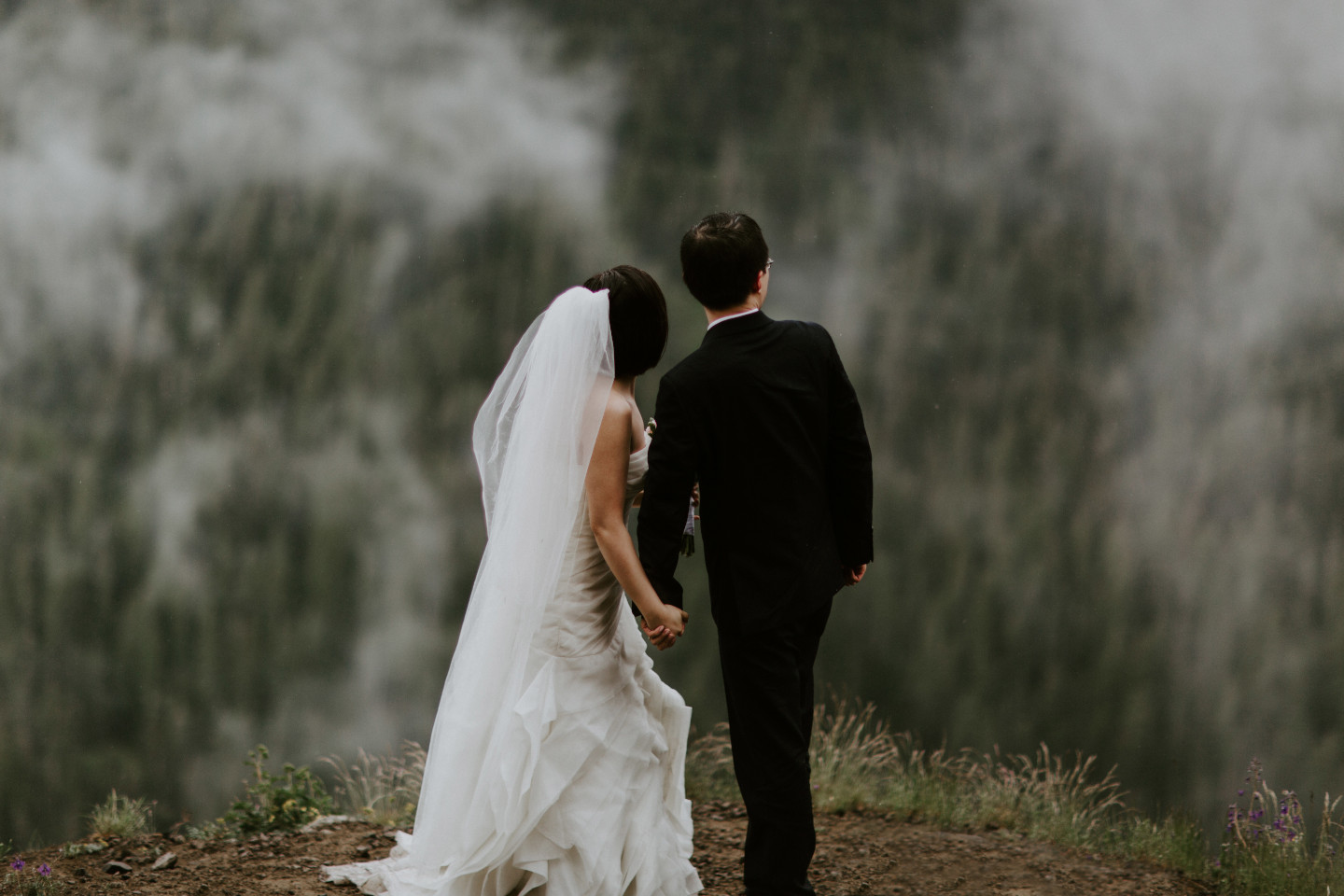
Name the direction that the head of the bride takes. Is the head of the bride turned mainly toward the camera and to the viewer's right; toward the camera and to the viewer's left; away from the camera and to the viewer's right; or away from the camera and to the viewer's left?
away from the camera and to the viewer's right

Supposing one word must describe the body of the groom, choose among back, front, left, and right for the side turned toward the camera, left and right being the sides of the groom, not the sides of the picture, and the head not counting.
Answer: back

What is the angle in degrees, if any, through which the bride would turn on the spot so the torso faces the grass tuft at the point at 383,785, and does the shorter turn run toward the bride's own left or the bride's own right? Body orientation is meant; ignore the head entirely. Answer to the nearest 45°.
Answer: approximately 45° to the bride's own left

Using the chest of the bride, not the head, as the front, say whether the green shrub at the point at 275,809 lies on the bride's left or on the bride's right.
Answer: on the bride's left

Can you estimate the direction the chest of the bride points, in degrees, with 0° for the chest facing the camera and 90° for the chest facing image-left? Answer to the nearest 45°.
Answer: approximately 225°
